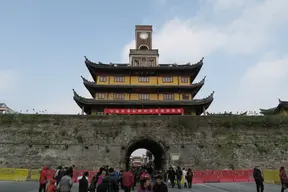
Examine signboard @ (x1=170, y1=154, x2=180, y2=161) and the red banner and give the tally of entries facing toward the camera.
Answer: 2

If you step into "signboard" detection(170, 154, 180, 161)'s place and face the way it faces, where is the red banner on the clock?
The red banner is roughly at 5 o'clock from the signboard.

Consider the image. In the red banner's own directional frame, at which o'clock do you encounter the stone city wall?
The stone city wall is roughly at 12 o'clock from the red banner.

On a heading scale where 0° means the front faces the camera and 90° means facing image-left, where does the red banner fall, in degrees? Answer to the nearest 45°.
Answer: approximately 0°
